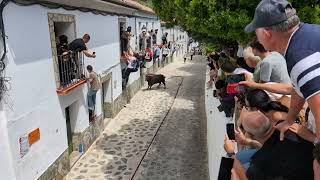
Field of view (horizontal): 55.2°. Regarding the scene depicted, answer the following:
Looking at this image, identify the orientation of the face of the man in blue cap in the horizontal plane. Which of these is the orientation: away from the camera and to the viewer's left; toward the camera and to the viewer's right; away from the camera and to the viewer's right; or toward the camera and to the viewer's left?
away from the camera and to the viewer's left

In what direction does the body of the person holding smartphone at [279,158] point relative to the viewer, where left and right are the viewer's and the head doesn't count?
facing away from the viewer and to the left of the viewer

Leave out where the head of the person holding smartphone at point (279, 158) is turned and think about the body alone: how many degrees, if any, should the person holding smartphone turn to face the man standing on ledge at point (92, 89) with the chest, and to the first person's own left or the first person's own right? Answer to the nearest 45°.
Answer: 0° — they already face them

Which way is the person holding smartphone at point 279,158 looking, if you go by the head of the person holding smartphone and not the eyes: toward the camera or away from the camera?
away from the camera
